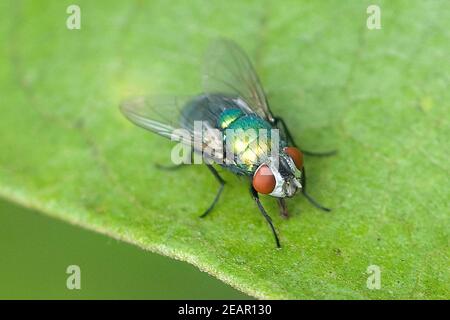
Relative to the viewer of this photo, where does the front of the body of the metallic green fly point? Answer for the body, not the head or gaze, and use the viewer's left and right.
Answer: facing the viewer and to the right of the viewer
